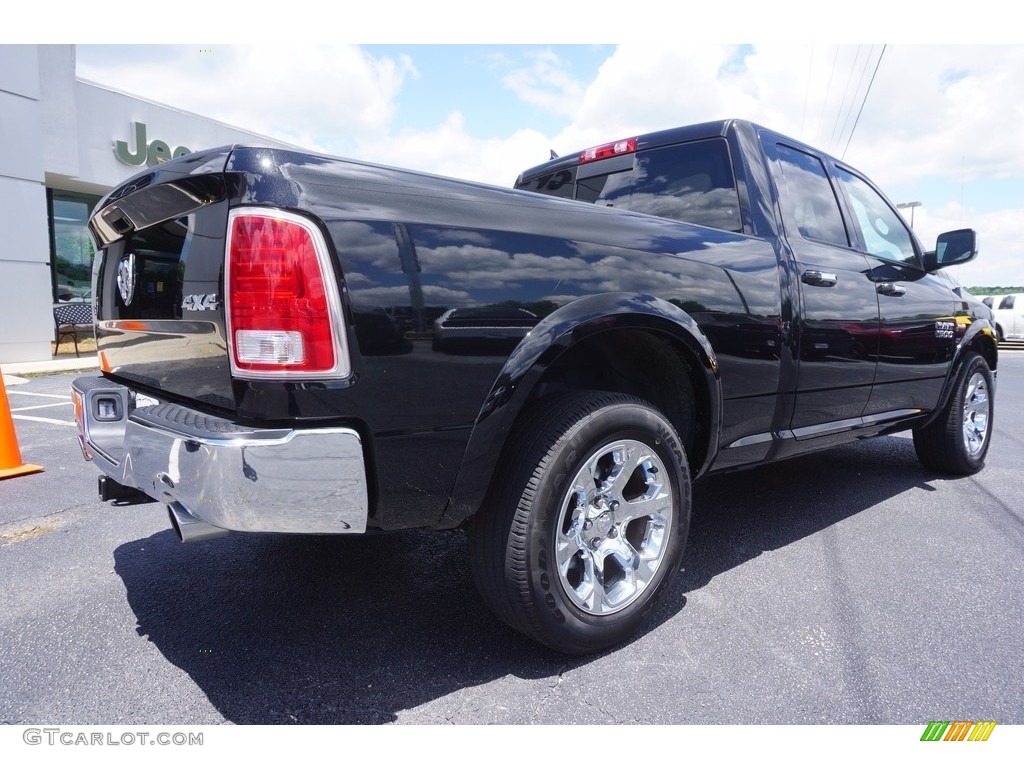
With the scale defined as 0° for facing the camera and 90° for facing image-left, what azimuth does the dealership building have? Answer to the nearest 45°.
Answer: approximately 315°

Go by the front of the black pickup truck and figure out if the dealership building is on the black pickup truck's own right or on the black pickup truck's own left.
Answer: on the black pickup truck's own left

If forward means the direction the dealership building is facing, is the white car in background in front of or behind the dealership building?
in front

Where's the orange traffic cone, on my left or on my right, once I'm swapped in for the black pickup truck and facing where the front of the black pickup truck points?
on my left

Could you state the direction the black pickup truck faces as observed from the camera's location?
facing away from the viewer and to the right of the viewer

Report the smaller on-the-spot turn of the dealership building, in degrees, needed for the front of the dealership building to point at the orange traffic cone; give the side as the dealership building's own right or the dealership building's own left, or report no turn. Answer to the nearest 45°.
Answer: approximately 45° to the dealership building's own right

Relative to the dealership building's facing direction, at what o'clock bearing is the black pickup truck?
The black pickup truck is roughly at 1 o'clock from the dealership building.
